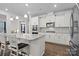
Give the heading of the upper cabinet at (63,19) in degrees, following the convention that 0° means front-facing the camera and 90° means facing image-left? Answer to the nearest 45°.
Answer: approximately 45°

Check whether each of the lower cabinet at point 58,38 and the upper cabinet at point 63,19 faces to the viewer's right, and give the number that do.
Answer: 0
